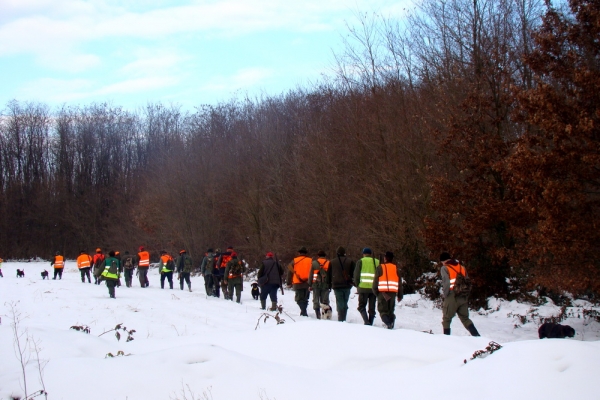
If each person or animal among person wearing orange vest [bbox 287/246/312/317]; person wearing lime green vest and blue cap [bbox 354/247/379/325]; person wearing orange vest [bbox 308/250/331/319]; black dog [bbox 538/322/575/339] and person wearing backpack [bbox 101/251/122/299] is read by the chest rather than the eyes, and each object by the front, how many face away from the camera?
4

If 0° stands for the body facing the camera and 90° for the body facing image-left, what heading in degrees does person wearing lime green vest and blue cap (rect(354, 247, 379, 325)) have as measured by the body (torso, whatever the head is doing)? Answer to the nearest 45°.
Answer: approximately 180°

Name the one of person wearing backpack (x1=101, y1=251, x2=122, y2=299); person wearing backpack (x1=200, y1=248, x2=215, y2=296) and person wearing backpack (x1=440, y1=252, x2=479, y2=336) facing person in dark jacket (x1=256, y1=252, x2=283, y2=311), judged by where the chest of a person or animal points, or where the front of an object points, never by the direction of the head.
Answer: person wearing backpack (x1=440, y1=252, x2=479, y2=336)

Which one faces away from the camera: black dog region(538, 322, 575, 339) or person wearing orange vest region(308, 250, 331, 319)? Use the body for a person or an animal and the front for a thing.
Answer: the person wearing orange vest

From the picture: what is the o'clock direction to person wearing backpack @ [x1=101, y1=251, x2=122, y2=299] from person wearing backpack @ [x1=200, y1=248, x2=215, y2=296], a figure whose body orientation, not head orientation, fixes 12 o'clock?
person wearing backpack @ [x1=101, y1=251, x2=122, y2=299] is roughly at 10 o'clock from person wearing backpack @ [x1=200, y1=248, x2=215, y2=296].

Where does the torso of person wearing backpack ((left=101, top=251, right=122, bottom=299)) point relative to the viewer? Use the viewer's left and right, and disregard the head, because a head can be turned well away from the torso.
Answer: facing away from the viewer

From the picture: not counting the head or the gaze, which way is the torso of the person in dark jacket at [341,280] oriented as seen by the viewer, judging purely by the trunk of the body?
away from the camera

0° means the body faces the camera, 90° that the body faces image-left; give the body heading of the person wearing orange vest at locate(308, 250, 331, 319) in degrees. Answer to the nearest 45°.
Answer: approximately 180°

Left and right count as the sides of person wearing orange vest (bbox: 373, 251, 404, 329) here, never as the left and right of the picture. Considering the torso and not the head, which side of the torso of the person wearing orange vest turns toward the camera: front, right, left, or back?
back

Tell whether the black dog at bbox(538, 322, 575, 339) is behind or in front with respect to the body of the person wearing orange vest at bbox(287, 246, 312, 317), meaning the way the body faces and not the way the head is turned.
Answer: behind

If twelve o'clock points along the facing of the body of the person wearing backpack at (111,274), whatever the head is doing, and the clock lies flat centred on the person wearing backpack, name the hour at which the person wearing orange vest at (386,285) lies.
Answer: The person wearing orange vest is roughly at 5 o'clock from the person wearing backpack.

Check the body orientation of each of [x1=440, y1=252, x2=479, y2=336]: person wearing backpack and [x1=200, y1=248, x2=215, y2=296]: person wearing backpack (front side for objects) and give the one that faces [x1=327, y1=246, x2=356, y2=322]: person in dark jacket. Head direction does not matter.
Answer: [x1=440, y1=252, x2=479, y2=336]: person wearing backpack

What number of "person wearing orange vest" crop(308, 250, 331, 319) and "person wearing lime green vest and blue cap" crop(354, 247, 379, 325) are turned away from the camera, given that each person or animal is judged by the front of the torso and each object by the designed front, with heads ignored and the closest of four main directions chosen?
2
